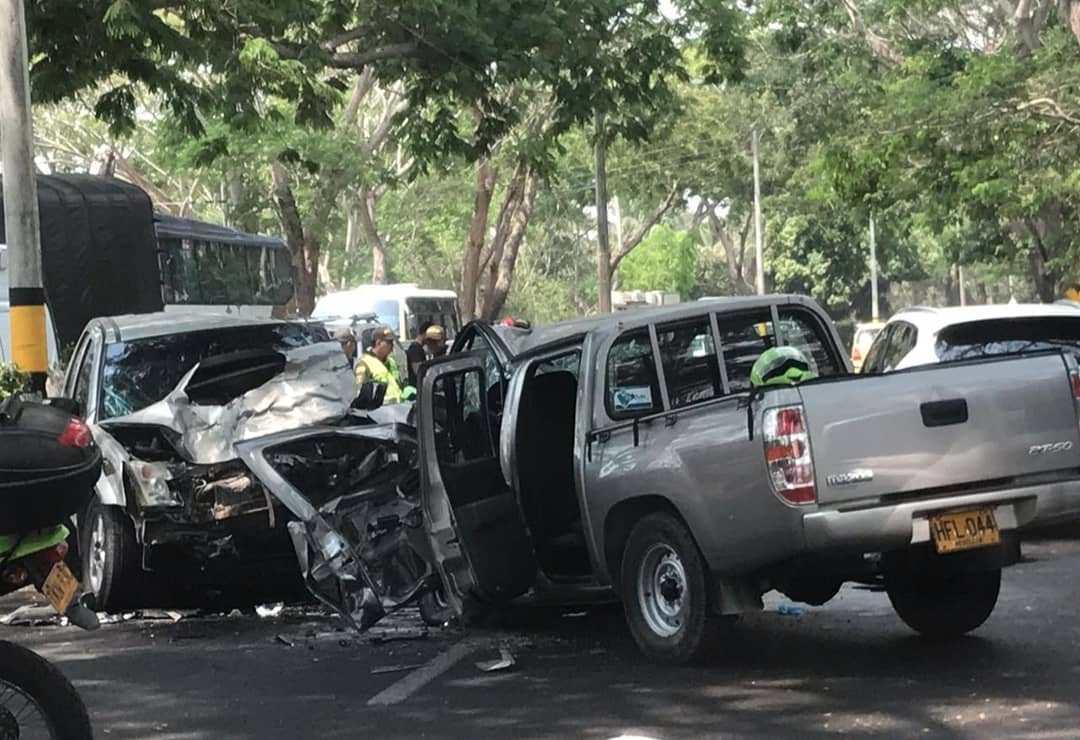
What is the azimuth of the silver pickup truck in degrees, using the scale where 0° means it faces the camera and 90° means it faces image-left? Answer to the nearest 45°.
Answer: approximately 135°

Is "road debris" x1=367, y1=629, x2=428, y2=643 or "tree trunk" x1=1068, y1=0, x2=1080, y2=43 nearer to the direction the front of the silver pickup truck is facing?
the road debris

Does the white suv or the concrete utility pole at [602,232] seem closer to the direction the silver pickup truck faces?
the concrete utility pole

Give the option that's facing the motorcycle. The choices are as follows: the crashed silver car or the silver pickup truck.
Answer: the crashed silver car

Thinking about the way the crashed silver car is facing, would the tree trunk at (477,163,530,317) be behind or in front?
behind

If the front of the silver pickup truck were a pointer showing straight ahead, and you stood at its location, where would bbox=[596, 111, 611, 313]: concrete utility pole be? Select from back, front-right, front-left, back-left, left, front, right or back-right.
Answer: front-right

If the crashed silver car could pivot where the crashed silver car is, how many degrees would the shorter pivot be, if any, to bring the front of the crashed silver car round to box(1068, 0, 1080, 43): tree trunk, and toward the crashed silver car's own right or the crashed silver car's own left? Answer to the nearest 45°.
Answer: approximately 135° to the crashed silver car's own left

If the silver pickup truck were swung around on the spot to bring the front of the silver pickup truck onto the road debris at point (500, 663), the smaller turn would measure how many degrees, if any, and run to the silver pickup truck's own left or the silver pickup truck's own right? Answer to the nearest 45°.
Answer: approximately 45° to the silver pickup truck's own left

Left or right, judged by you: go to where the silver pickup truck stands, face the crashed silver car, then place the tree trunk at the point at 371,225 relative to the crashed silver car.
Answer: right

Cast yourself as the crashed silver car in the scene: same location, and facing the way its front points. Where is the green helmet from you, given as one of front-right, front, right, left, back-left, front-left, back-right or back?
front-left

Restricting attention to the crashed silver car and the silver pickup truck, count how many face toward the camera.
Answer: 1

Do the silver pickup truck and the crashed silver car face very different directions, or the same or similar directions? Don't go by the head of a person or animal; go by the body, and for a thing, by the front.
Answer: very different directions

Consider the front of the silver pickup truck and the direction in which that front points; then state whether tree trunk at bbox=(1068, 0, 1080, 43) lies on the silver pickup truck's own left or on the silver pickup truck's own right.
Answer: on the silver pickup truck's own right
